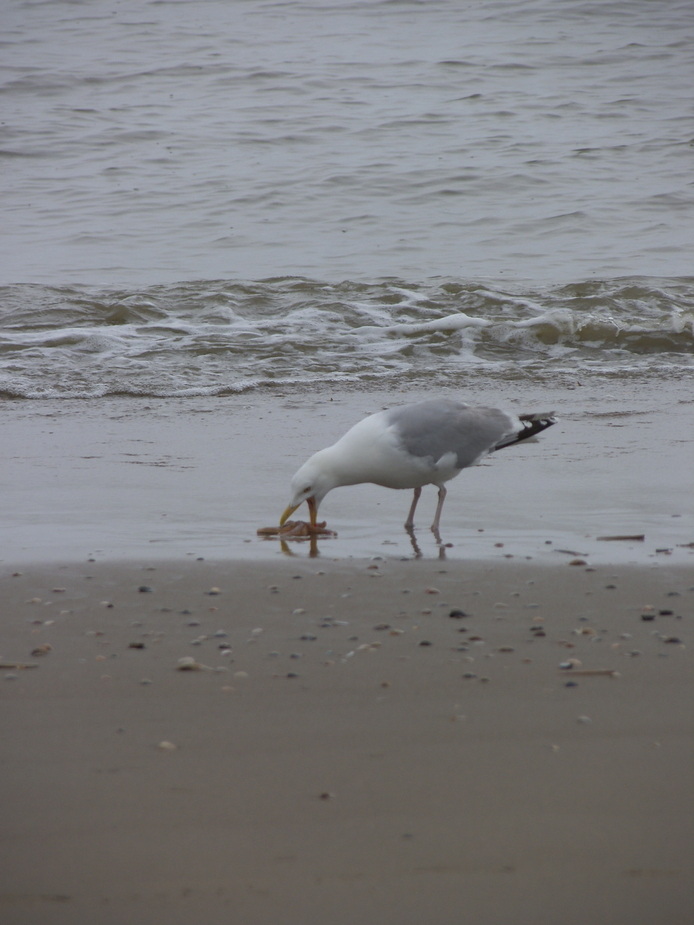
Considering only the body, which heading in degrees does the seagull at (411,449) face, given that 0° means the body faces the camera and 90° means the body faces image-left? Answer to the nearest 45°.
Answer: approximately 90°

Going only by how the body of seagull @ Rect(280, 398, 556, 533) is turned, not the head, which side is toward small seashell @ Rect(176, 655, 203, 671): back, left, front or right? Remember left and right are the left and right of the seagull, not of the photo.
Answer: left
